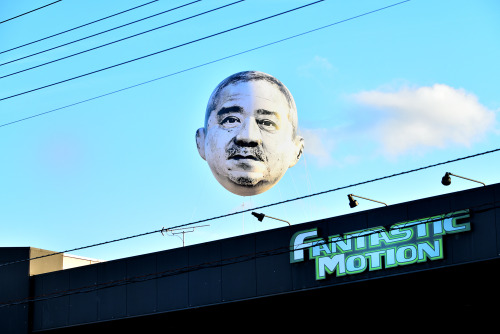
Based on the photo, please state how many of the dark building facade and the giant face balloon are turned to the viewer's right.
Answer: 0

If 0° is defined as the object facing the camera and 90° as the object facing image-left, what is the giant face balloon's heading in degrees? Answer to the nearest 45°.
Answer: approximately 0°

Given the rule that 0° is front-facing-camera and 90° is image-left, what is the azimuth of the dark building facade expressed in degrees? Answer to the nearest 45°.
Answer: approximately 45°
